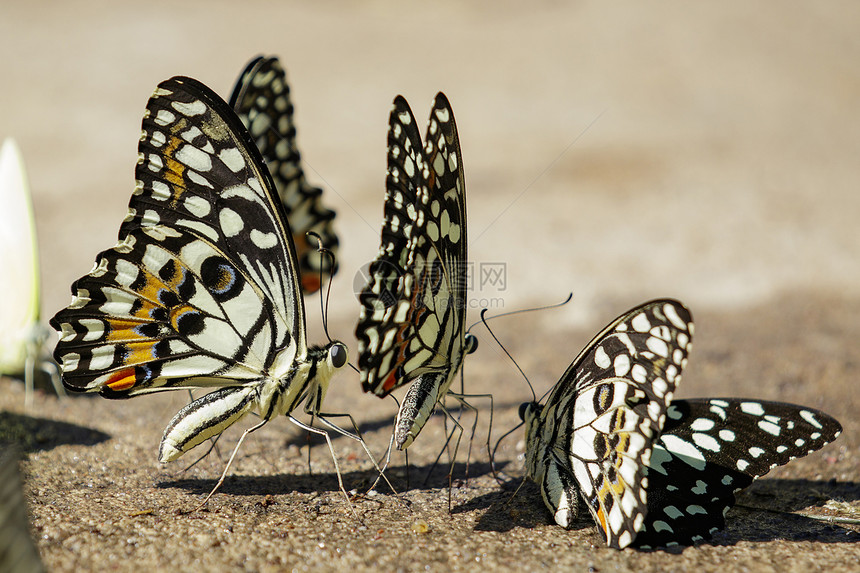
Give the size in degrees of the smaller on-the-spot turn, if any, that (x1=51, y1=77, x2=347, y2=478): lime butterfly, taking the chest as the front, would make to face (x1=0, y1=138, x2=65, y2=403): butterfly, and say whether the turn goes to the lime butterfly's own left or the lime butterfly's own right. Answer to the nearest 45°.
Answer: approximately 135° to the lime butterfly's own left

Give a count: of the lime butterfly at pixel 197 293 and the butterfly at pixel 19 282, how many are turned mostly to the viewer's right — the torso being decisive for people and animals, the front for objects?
2

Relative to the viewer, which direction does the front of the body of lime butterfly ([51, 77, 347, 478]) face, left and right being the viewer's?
facing to the right of the viewer

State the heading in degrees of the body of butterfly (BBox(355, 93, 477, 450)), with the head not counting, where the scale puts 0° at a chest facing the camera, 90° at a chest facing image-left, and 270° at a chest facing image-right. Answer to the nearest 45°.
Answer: approximately 225°

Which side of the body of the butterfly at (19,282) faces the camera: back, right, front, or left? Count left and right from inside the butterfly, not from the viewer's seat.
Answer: right

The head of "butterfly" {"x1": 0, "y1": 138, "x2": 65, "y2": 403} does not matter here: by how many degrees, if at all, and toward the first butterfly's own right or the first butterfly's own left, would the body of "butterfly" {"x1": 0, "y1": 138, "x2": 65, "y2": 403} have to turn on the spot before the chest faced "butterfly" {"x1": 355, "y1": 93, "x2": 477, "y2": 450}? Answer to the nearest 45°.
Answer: approximately 45° to the first butterfly's own right

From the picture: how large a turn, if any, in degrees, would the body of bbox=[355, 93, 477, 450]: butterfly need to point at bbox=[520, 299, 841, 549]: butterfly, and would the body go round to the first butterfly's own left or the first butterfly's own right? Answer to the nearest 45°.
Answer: approximately 45° to the first butterfly's own right

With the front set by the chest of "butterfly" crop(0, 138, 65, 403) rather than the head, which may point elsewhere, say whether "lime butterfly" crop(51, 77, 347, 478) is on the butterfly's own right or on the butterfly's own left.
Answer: on the butterfly's own right

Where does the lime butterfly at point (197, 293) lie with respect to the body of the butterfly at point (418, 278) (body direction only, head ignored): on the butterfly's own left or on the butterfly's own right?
on the butterfly's own left

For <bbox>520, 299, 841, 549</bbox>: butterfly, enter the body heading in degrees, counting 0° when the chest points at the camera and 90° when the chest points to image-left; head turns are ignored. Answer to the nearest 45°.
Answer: approximately 135°
